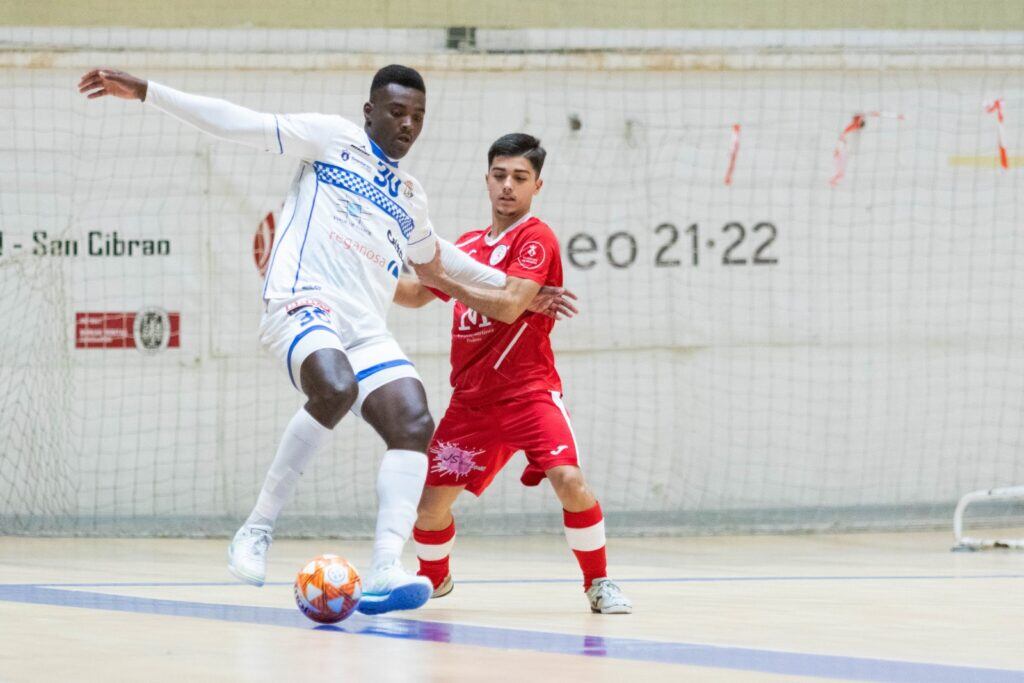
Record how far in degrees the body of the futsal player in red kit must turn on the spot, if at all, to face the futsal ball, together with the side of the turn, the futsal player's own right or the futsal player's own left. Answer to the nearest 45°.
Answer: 0° — they already face it

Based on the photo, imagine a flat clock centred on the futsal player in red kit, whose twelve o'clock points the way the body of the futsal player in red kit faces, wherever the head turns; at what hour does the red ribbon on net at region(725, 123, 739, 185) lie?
The red ribbon on net is roughly at 5 o'clock from the futsal player in red kit.

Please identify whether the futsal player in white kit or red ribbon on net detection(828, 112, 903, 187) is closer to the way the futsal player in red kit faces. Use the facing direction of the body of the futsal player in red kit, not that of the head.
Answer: the futsal player in white kit

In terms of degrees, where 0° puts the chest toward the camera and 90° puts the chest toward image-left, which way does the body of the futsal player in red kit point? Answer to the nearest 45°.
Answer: approximately 45°

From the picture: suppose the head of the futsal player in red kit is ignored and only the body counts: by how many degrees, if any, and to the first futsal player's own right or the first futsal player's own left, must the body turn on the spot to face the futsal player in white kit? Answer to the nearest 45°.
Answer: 0° — they already face them

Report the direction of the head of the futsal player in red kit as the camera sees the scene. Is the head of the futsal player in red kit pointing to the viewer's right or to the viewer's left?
to the viewer's left

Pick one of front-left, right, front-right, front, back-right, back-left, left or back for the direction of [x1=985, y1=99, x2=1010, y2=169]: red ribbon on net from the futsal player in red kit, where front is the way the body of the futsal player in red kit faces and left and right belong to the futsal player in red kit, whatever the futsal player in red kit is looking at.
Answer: back

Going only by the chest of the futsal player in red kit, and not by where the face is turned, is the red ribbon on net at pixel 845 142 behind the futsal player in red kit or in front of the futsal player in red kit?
behind
